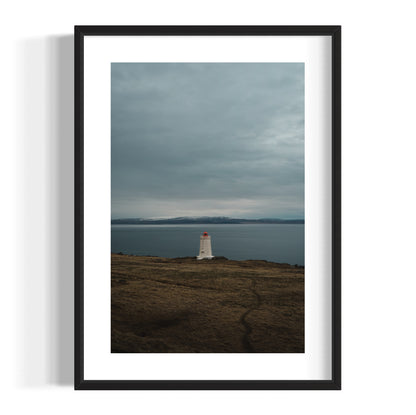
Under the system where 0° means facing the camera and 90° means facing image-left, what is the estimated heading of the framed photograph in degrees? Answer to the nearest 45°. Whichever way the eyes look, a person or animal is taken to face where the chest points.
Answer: approximately 0°
